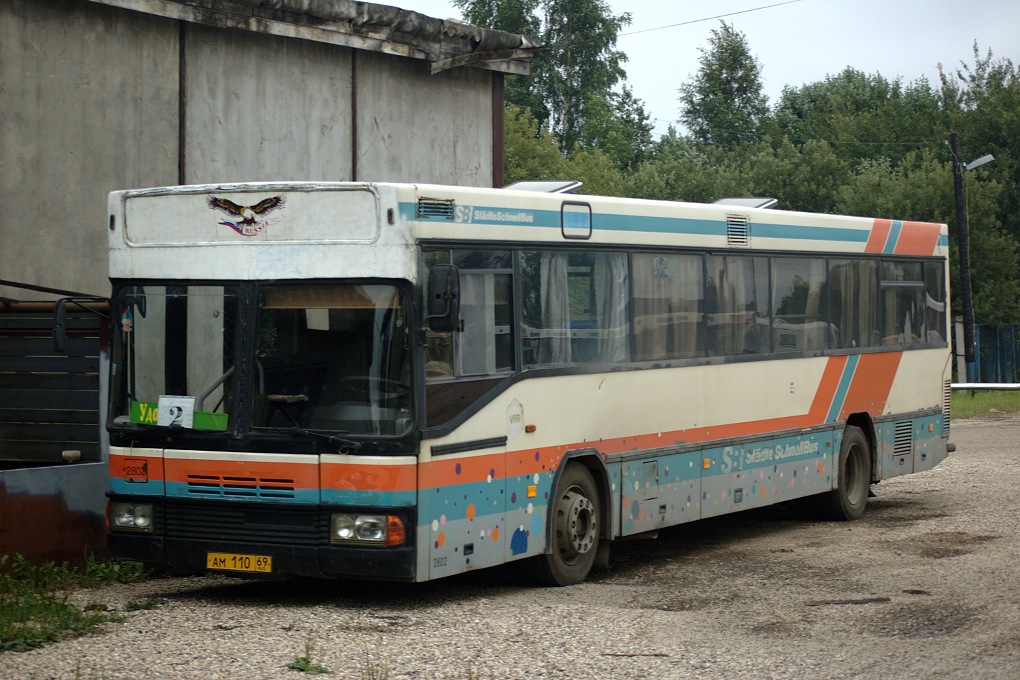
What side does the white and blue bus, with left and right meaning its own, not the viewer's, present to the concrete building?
right

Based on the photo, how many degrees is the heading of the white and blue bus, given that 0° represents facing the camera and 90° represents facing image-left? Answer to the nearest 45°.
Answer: approximately 45°

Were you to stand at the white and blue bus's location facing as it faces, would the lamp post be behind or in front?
behind
